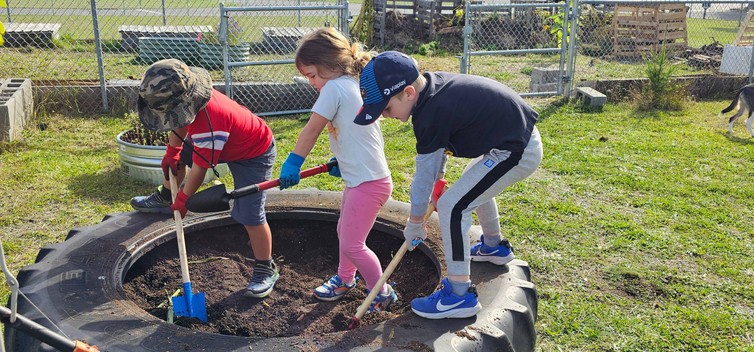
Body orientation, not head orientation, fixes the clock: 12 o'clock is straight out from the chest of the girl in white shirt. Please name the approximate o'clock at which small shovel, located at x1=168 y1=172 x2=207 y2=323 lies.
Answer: The small shovel is roughly at 12 o'clock from the girl in white shirt.

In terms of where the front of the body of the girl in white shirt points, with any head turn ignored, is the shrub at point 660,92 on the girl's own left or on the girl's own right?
on the girl's own right

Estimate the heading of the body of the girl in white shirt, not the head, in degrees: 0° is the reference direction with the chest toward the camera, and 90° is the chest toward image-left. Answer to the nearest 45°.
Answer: approximately 90°

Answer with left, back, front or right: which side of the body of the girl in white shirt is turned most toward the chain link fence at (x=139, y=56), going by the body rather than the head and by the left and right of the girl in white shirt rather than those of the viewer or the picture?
right

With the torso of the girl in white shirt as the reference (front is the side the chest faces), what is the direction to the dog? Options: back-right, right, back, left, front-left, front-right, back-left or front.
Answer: back-right
